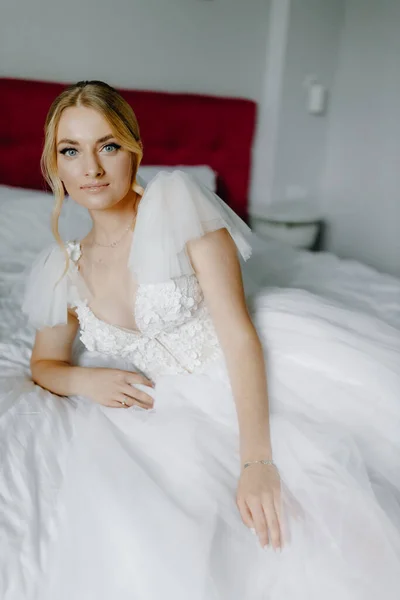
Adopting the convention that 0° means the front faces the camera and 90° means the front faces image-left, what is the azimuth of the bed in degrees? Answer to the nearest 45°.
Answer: approximately 315°
